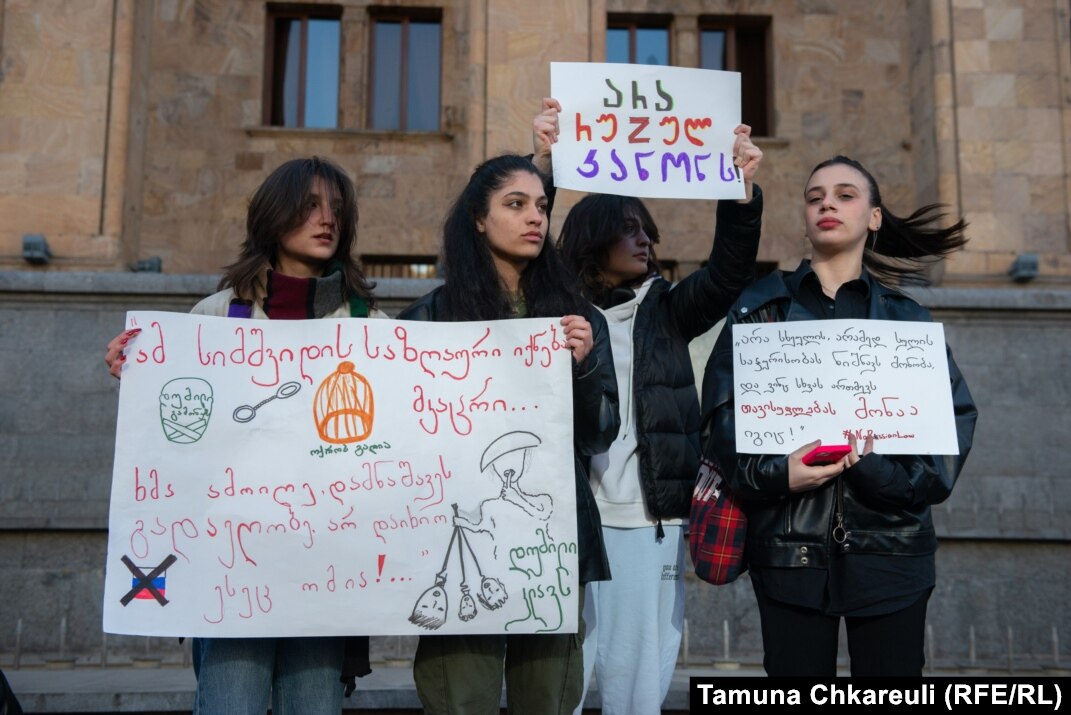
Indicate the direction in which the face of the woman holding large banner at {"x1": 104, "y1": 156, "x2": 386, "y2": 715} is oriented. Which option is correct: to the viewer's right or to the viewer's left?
to the viewer's right

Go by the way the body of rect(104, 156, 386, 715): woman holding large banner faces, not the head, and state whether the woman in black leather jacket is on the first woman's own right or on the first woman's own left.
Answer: on the first woman's own left

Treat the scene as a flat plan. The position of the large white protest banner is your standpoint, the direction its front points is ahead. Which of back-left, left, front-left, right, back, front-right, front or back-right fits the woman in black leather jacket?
left

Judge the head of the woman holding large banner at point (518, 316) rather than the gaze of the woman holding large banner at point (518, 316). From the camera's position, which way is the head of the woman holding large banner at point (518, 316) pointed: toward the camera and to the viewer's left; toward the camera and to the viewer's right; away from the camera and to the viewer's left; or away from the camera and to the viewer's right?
toward the camera and to the viewer's right

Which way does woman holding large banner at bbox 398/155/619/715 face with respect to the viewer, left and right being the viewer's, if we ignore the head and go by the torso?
facing the viewer

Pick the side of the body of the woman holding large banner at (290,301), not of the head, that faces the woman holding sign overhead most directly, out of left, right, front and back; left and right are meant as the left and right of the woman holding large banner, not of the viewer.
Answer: left

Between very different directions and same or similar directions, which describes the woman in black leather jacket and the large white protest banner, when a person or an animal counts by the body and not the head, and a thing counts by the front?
same or similar directions

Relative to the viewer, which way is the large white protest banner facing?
toward the camera

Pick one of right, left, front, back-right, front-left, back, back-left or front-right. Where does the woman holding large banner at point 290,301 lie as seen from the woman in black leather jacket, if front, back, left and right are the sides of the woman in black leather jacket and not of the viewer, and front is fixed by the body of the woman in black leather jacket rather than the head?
right

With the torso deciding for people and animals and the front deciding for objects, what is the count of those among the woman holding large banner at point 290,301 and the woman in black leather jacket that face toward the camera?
2
